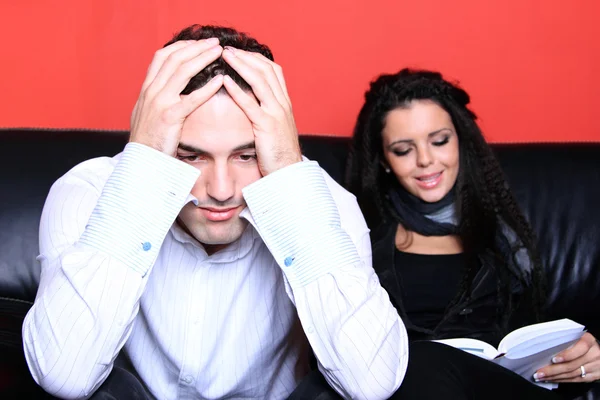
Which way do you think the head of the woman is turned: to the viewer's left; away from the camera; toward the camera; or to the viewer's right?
toward the camera

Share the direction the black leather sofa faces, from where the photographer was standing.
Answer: facing the viewer

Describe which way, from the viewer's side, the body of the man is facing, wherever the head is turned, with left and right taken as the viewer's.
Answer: facing the viewer

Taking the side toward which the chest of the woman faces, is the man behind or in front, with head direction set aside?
in front

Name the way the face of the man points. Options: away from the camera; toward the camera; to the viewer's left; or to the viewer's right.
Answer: toward the camera

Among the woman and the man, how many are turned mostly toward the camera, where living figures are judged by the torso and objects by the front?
2

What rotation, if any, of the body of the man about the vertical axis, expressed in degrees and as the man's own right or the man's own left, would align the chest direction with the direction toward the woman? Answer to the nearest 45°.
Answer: approximately 135° to the man's own left
